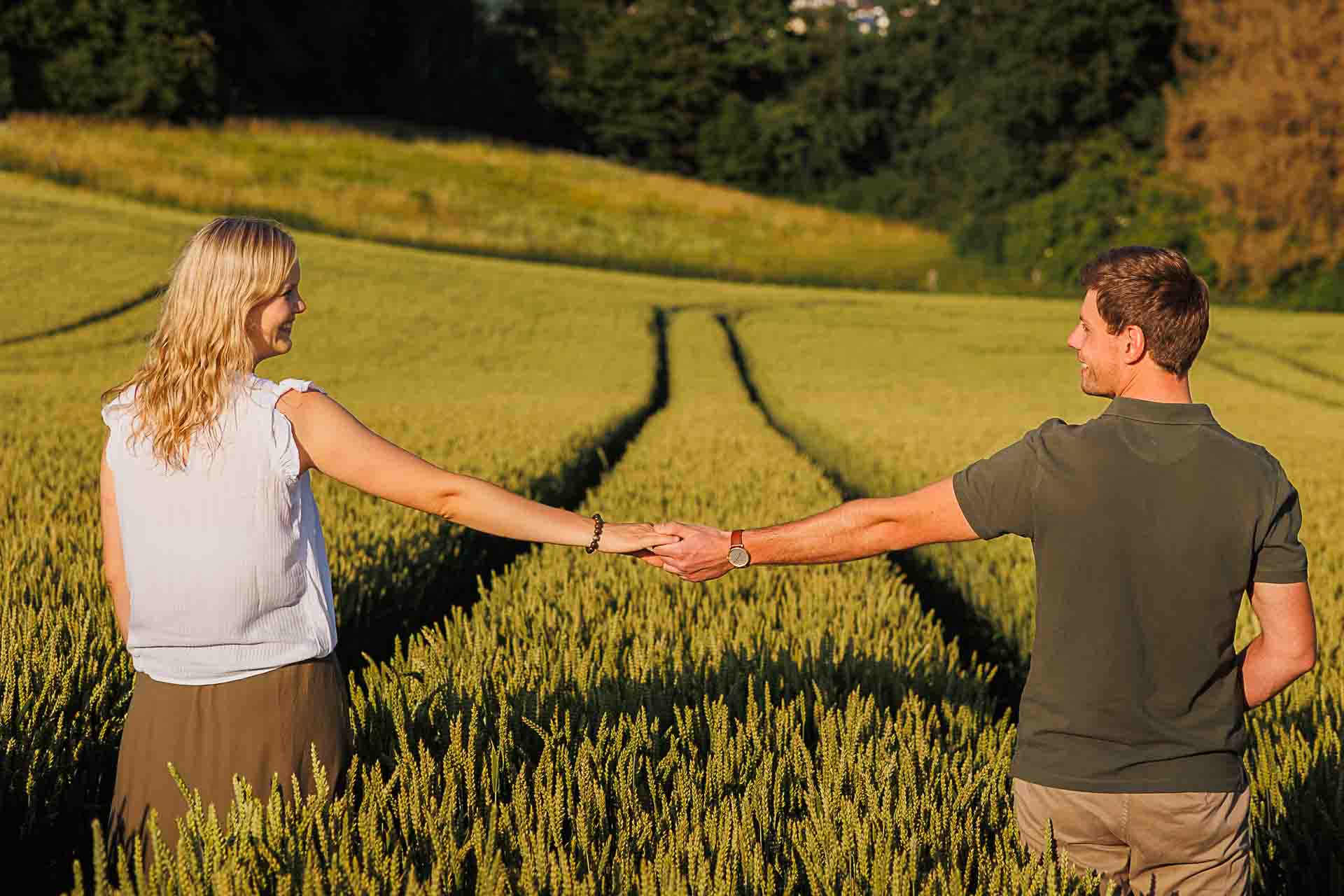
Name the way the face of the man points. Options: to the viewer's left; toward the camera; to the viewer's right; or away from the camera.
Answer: to the viewer's left

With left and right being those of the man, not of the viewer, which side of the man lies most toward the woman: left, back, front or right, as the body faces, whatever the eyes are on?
left

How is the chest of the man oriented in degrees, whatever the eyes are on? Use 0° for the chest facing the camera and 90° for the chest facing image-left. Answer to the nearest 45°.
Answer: approximately 180°

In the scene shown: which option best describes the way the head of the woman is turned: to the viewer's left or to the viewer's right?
to the viewer's right
